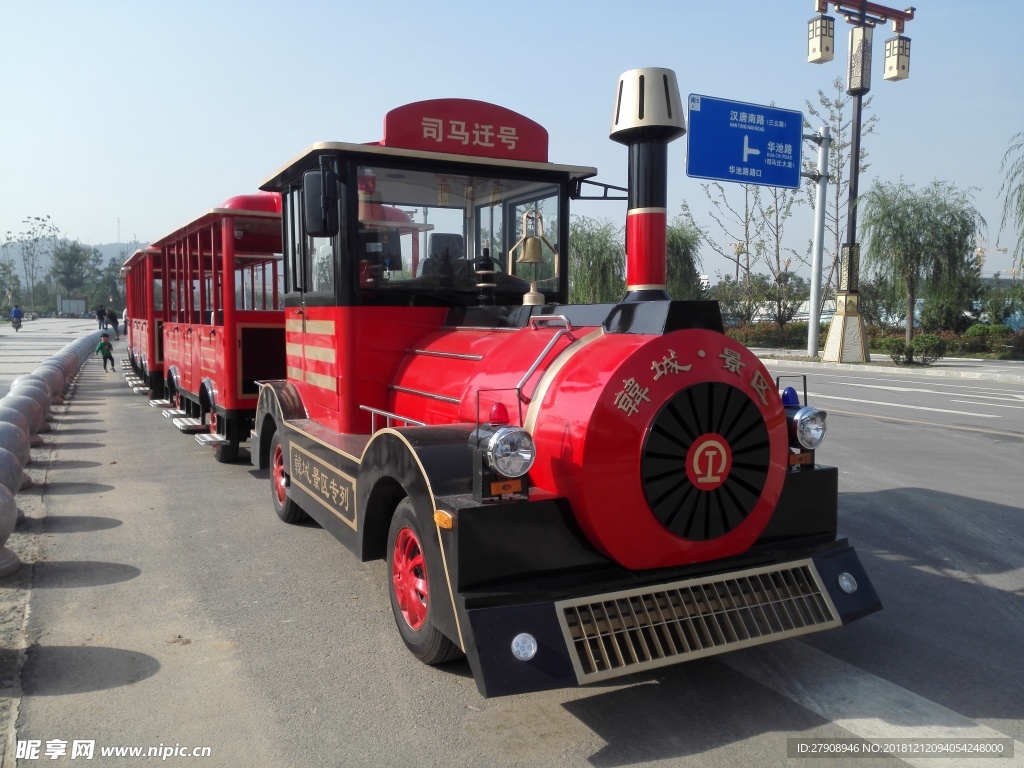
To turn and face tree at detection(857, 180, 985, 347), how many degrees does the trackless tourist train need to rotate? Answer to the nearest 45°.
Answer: approximately 90° to its left

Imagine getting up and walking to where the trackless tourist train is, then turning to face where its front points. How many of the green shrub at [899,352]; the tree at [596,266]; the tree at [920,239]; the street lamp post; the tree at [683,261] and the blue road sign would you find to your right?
0

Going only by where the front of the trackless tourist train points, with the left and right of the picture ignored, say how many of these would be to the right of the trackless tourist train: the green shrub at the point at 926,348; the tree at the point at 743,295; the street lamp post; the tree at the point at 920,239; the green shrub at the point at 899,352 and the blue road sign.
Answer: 0

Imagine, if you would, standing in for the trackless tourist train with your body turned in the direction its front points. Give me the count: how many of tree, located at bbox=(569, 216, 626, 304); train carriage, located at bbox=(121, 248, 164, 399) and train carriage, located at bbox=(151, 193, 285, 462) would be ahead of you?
0

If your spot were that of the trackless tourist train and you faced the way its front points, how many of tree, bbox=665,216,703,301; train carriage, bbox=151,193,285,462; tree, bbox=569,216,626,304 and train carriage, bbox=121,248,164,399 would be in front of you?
0

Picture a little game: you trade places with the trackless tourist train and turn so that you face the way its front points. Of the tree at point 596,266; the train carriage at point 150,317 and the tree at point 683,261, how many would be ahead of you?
0

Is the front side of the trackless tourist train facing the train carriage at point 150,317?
no

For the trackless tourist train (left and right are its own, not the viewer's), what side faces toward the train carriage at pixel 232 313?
back

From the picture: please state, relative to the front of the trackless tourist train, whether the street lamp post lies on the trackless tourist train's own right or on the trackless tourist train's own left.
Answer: on the trackless tourist train's own left

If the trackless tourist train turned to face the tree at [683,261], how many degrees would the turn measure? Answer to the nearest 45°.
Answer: approximately 135° to its left

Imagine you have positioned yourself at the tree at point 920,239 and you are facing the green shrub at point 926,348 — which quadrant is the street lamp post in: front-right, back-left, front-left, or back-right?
front-right

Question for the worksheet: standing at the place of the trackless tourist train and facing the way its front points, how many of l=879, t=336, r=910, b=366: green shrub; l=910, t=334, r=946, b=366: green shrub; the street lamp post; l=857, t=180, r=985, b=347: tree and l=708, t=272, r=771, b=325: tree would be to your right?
0

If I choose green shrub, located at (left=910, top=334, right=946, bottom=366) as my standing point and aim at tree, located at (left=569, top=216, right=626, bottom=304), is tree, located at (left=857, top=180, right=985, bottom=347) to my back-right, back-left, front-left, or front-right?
front-right

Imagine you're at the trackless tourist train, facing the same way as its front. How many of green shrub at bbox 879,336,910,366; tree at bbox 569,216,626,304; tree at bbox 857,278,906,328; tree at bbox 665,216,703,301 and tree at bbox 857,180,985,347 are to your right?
0

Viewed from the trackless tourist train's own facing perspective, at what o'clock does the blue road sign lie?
The blue road sign is roughly at 8 o'clock from the trackless tourist train.

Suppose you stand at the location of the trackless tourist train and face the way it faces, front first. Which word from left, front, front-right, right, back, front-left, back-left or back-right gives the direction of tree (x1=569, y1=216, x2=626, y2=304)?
back-left

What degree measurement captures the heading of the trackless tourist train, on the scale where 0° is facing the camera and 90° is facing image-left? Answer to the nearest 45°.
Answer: approximately 315°

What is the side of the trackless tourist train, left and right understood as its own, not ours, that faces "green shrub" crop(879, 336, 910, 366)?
left

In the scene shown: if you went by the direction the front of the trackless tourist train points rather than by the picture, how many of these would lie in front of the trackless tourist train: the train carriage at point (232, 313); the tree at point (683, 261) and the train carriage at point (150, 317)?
0
